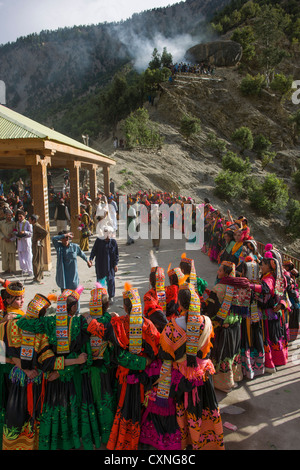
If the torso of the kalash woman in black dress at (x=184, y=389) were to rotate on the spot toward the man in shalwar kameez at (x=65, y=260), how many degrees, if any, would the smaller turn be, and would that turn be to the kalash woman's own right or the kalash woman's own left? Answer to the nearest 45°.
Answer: approximately 45° to the kalash woman's own left

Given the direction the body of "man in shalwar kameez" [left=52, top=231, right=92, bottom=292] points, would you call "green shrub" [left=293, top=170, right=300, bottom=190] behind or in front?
behind

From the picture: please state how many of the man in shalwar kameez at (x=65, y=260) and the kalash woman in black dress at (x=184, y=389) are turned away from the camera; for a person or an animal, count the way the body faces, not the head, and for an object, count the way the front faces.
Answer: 1

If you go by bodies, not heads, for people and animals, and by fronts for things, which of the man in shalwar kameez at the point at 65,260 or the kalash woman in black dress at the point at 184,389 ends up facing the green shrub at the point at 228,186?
the kalash woman in black dress

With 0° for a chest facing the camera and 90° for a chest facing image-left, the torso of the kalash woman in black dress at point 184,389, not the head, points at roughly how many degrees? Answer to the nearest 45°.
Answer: approximately 180°

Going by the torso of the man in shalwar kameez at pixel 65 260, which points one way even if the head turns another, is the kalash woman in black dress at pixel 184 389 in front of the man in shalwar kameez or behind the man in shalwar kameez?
in front

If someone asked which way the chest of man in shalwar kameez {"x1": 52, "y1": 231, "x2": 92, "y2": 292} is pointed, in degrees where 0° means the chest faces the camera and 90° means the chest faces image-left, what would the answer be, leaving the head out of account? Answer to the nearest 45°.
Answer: approximately 0°

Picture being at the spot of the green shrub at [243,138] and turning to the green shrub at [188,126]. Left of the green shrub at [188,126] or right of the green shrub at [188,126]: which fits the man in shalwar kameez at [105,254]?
left

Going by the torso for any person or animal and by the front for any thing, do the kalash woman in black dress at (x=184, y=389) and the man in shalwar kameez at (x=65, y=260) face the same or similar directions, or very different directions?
very different directions

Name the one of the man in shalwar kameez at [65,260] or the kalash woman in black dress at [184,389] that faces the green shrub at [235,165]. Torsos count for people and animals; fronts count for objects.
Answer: the kalash woman in black dress

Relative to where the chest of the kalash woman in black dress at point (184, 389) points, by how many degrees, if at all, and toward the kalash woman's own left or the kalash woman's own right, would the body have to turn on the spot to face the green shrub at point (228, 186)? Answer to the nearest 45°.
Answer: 0° — they already face it

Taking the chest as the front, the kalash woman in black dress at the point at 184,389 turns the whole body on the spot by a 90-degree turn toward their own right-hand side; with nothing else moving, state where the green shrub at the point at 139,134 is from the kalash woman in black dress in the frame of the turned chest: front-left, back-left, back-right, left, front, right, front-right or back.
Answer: left

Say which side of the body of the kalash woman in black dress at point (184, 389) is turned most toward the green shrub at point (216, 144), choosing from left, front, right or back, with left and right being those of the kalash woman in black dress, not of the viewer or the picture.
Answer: front

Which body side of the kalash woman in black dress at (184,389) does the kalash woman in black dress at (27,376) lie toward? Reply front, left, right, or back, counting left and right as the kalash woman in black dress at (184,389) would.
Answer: left

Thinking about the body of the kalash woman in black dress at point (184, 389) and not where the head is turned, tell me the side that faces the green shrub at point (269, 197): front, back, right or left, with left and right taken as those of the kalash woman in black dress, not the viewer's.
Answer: front
